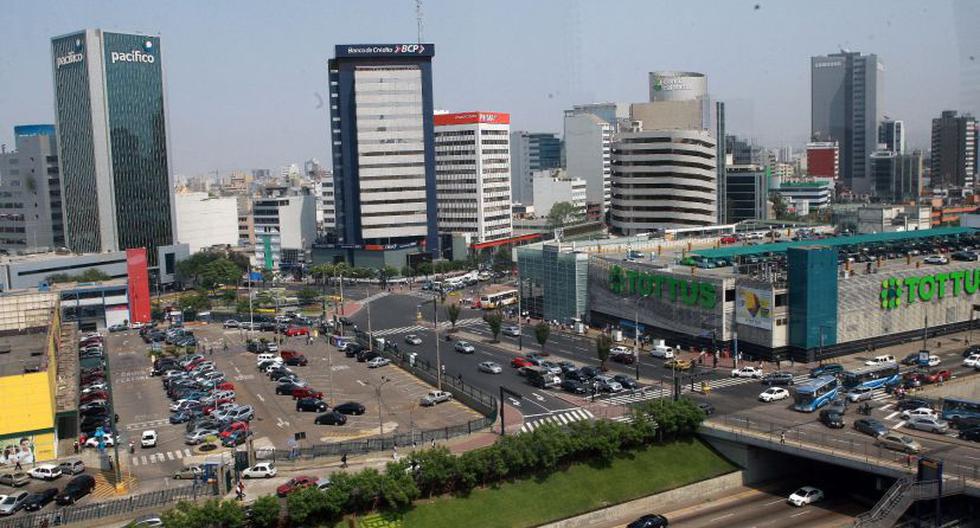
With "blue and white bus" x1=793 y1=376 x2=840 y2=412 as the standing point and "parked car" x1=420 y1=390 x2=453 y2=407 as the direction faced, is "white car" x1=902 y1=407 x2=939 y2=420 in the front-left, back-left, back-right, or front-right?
back-left

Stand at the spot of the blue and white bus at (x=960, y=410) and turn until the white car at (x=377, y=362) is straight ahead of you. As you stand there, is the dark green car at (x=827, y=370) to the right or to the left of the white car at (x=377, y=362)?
right

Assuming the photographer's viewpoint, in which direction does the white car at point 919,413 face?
facing to the left of the viewer

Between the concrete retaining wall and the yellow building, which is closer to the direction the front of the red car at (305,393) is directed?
the concrete retaining wall

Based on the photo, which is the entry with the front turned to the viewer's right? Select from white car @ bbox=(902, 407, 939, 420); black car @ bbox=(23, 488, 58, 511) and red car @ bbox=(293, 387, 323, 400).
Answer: the red car

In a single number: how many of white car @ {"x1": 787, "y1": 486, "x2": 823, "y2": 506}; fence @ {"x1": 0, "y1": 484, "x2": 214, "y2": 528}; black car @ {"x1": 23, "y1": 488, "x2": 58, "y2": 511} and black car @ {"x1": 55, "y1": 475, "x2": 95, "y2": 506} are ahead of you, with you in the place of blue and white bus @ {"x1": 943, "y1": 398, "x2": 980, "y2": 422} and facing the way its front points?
4

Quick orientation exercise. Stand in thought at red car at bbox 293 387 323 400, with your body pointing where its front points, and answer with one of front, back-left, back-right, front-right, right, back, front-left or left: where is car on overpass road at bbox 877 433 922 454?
front-right

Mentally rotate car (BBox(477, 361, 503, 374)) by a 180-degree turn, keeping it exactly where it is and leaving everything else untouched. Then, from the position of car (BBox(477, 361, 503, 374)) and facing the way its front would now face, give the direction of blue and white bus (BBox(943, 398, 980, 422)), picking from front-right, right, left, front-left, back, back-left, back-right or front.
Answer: back

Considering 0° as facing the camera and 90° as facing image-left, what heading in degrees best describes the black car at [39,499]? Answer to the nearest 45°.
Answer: approximately 45°

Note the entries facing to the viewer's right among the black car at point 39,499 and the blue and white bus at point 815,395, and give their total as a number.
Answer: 0

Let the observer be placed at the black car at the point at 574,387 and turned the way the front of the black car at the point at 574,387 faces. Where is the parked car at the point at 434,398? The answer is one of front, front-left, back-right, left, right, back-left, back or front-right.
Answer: back-right

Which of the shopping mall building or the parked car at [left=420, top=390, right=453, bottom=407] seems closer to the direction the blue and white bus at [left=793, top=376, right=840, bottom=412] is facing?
the parked car

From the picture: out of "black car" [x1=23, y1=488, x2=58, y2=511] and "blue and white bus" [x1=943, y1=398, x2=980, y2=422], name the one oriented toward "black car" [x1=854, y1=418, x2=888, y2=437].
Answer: the blue and white bus

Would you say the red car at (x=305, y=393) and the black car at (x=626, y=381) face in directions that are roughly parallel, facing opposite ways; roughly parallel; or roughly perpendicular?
roughly perpendicular

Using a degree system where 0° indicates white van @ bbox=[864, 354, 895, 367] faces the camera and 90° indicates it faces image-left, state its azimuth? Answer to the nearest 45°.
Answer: approximately 45°
